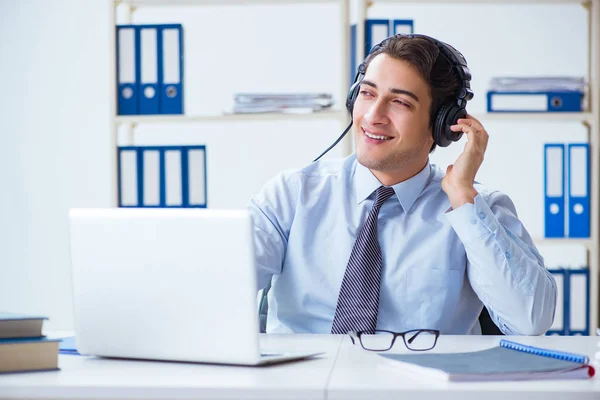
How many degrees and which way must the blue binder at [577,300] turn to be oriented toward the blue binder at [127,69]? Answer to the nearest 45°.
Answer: approximately 90° to its right

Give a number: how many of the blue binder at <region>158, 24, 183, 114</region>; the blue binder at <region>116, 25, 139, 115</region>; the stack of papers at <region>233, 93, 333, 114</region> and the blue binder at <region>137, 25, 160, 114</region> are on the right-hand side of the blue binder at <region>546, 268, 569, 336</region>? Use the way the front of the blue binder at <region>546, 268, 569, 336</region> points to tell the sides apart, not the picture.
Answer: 4

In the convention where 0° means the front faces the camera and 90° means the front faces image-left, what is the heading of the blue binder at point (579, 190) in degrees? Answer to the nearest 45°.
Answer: approximately 0°

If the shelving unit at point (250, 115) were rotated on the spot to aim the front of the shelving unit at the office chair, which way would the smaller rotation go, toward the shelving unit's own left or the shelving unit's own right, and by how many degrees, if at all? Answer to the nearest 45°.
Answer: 0° — it already faces it

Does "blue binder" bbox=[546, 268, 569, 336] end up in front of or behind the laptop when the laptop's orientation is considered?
in front

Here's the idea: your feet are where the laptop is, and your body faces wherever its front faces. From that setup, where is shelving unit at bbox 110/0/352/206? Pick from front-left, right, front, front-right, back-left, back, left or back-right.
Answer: front-left
